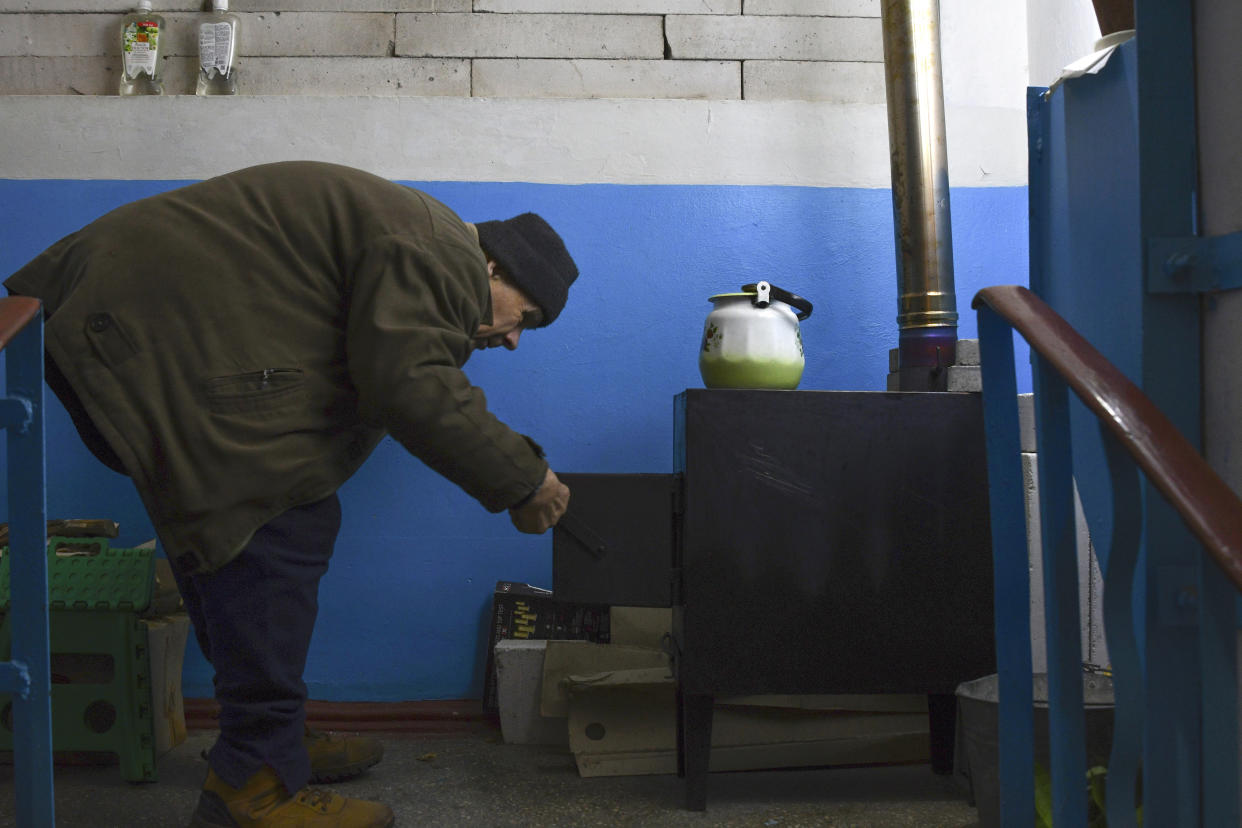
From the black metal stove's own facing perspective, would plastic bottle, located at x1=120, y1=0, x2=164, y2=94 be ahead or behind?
ahead

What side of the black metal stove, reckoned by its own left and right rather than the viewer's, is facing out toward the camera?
left

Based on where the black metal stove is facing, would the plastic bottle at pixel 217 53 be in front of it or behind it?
in front

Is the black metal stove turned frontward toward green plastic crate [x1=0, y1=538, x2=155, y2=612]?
yes

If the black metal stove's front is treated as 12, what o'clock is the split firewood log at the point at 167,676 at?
The split firewood log is roughly at 12 o'clock from the black metal stove.

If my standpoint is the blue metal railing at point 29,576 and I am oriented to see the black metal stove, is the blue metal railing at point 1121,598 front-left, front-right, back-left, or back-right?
front-right

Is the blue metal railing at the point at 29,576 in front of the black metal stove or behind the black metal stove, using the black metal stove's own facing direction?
in front

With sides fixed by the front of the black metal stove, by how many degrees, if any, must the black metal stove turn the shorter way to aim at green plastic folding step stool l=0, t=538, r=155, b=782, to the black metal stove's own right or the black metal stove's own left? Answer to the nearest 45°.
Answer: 0° — it already faces it
